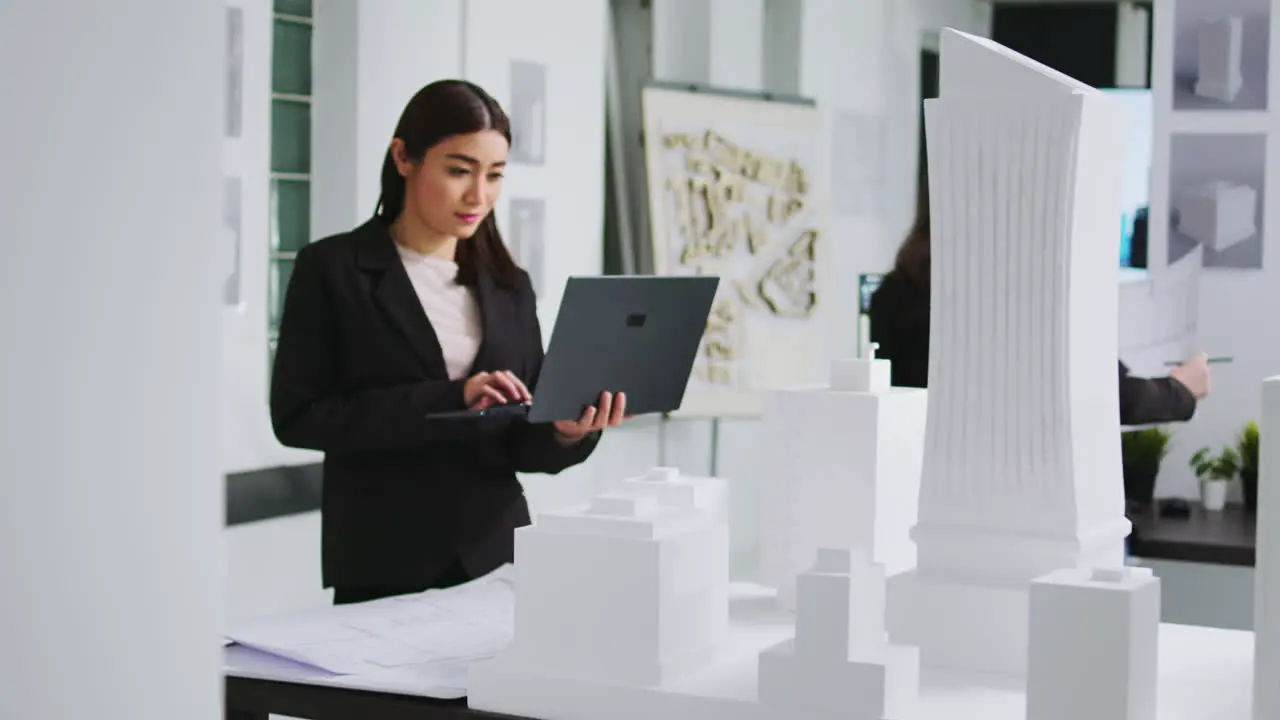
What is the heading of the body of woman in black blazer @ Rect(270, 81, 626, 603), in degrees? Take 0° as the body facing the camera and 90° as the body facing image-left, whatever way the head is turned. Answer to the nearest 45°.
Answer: approximately 315°

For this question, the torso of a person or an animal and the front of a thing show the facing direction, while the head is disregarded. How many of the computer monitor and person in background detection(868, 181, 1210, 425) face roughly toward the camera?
1

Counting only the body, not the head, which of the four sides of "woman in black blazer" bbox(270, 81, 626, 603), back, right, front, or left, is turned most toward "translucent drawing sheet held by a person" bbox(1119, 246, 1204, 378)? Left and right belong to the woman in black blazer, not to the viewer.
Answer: left

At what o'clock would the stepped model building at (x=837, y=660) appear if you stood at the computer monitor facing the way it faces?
The stepped model building is roughly at 12 o'clock from the computer monitor.

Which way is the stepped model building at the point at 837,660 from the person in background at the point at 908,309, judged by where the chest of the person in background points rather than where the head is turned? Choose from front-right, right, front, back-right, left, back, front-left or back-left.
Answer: right

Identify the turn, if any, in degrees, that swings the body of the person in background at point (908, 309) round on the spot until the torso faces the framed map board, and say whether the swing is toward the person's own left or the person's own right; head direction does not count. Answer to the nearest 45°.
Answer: approximately 90° to the person's own left

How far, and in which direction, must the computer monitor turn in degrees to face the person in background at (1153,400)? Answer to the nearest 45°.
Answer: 0° — it already faces them

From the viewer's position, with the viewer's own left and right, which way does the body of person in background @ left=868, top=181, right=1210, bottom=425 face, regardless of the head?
facing to the right of the viewer

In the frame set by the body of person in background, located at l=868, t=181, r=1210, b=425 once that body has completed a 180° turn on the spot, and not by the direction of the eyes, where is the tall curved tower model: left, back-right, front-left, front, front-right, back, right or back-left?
left

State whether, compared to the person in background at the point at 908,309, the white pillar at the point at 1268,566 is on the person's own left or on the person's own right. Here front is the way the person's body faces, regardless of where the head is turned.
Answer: on the person's own right

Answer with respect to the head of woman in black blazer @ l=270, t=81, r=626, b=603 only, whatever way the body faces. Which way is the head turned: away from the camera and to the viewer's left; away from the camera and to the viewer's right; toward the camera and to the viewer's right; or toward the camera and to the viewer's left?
toward the camera and to the viewer's right
